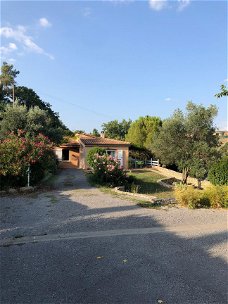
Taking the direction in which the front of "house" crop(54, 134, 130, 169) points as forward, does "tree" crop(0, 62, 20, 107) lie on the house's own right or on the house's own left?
on the house's own right

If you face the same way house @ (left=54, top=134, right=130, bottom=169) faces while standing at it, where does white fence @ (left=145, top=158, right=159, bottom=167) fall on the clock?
The white fence is roughly at 8 o'clock from the house.

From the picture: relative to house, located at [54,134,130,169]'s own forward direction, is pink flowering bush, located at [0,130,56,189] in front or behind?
in front

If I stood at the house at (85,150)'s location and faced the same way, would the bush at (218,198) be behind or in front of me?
in front

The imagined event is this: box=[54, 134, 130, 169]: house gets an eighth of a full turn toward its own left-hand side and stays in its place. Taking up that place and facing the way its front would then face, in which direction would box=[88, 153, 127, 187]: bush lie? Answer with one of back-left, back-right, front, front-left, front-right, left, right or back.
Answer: front-right

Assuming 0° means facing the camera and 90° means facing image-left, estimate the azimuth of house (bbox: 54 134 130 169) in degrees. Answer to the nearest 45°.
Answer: approximately 0°

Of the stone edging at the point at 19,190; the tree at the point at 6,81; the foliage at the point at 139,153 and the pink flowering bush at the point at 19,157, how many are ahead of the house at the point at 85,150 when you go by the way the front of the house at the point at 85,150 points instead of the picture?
2

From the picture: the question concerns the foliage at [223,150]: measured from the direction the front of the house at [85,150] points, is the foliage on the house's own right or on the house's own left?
on the house's own left

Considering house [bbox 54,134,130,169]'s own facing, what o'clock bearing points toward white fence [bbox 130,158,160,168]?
The white fence is roughly at 8 o'clock from the house.

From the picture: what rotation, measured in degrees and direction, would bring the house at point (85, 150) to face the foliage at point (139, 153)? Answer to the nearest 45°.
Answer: approximately 135° to its left
